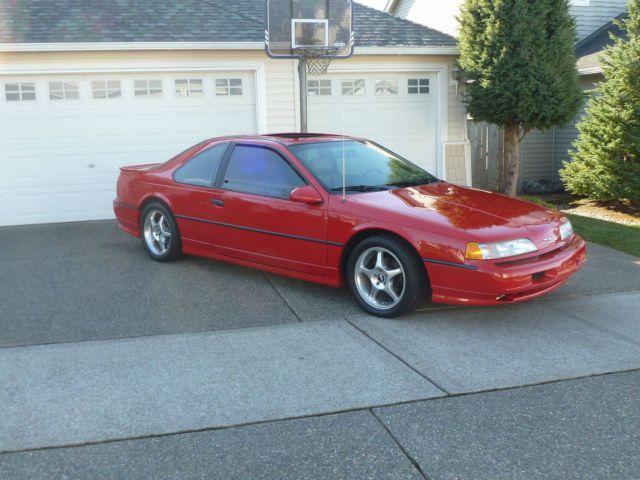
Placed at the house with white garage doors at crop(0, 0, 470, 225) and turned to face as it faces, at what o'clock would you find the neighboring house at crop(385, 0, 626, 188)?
the neighboring house at crop(385, 0, 626, 188) is roughly at 8 o'clock from the house with white garage doors at crop(0, 0, 470, 225).

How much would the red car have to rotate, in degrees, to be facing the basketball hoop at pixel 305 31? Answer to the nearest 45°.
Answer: approximately 135° to its left

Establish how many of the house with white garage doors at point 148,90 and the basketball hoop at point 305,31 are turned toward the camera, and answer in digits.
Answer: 2

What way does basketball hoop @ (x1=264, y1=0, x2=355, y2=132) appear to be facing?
toward the camera

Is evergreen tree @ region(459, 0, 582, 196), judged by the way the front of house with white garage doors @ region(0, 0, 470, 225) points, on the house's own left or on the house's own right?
on the house's own left

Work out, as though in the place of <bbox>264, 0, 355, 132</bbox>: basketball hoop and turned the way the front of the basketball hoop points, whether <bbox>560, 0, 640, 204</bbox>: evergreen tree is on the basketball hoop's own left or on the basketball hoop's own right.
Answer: on the basketball hoop's own left

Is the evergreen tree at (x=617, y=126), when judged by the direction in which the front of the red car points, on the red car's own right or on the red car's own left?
on the red car's own left

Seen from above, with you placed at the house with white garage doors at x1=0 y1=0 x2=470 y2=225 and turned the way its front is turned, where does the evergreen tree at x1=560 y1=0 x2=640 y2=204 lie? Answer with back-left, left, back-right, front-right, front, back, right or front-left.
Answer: left

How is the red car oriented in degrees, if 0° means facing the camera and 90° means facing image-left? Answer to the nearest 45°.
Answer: approximately 315°

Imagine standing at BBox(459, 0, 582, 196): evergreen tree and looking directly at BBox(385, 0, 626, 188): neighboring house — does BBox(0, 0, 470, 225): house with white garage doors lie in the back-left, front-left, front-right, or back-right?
back-left

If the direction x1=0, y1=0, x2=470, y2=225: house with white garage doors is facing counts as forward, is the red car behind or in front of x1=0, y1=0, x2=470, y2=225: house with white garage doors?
in front

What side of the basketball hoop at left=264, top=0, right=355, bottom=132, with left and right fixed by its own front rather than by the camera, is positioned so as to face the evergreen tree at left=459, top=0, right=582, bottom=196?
left

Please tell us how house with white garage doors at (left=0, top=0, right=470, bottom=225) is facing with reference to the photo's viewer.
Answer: facing the viewer
